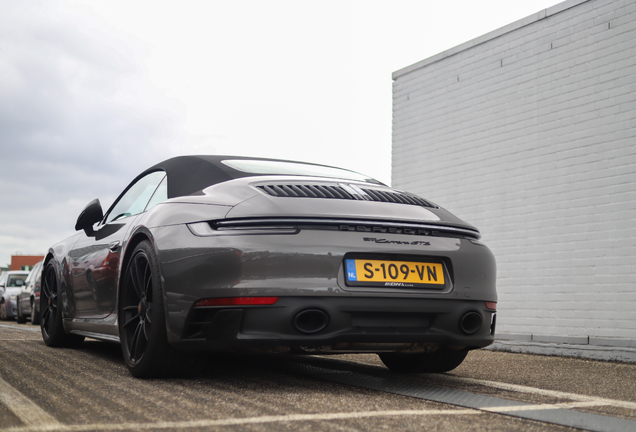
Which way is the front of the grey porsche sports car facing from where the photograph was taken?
facing away from the viewer and to the left of the viewer

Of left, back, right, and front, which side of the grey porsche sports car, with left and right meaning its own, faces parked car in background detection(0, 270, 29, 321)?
front
